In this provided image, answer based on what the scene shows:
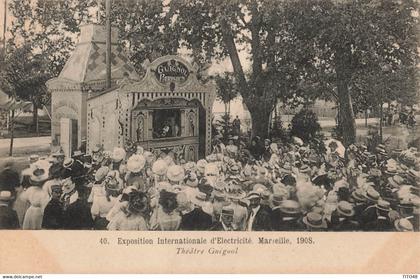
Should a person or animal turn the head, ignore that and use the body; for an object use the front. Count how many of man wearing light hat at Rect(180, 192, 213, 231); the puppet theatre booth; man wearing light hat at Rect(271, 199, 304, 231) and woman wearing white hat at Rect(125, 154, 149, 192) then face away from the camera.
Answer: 3

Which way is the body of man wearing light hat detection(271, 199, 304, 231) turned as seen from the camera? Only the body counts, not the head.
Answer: away from the camera

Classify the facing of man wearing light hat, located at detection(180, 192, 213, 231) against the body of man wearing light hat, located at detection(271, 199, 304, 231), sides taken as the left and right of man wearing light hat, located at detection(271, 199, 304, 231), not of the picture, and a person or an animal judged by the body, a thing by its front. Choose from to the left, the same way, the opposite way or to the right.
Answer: the same way

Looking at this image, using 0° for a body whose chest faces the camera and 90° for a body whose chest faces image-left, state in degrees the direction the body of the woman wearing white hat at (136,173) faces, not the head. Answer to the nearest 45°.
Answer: approximately 180°

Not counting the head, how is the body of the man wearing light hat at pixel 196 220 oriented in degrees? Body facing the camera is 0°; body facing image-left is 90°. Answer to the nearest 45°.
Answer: approximately 180°

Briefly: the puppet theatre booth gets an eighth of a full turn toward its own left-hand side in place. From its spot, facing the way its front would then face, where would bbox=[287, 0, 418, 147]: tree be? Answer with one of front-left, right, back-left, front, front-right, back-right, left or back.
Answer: front

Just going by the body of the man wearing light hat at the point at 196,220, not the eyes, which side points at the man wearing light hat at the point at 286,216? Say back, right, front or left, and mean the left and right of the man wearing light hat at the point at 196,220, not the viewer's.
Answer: right

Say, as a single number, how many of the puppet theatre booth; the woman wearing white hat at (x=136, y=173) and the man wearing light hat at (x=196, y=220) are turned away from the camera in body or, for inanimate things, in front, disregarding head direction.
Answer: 2

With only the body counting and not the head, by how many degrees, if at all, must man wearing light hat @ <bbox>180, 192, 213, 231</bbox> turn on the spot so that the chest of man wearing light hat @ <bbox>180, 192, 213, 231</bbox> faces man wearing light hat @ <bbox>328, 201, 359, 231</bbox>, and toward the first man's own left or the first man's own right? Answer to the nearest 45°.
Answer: approximately 90° to the first man's own right

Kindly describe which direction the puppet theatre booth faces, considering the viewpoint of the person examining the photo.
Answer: facing the viewer and to the right of the viewer

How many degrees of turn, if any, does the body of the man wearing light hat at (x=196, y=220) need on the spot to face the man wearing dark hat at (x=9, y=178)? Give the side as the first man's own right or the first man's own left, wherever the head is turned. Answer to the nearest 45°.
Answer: approximately 90° to the first man's own left

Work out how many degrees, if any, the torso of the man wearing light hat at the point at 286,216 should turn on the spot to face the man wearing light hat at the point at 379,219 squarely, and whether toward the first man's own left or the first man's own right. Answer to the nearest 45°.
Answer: approximately 90° to the first man's own right

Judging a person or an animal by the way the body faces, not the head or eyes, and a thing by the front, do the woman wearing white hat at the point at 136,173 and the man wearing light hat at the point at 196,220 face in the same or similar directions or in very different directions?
same or similar directions
